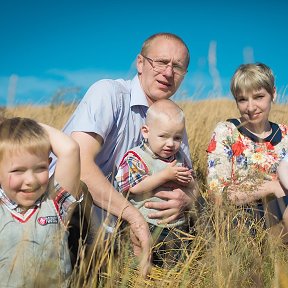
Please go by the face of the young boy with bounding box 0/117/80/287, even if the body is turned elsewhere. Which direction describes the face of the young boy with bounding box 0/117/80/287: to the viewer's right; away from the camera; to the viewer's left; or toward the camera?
toward the camera

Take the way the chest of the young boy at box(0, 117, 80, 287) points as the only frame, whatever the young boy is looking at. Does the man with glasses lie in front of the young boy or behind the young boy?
behind

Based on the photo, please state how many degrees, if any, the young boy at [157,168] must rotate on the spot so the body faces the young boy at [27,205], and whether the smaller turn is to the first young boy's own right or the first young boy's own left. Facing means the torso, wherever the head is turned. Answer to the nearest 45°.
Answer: approximately 90° to the first young boy's own right

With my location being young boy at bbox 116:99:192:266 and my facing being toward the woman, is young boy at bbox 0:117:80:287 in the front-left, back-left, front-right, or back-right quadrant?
back-right

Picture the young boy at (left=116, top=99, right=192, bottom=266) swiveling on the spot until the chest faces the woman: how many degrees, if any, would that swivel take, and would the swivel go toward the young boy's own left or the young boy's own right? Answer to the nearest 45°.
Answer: approximately 90° to the young boy's own left

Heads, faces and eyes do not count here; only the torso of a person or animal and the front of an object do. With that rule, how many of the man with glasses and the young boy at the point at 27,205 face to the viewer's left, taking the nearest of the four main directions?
0

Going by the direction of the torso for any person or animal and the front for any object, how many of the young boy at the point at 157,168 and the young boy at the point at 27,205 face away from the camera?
0

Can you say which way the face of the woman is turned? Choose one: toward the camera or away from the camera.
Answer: toward the camera

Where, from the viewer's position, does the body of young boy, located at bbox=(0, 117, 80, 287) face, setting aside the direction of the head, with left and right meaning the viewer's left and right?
facing the viewer

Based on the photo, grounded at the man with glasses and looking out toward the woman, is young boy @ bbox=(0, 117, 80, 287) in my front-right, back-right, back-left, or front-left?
back-right

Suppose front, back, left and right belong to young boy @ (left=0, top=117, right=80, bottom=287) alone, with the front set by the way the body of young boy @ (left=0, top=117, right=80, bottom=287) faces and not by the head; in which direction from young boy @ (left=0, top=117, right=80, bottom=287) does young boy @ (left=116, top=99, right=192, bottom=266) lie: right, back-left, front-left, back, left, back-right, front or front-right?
back-left

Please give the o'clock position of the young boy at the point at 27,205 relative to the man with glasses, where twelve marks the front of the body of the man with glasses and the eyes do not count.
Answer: The young boy is roughly at 2 o'clock from the man with glasses.

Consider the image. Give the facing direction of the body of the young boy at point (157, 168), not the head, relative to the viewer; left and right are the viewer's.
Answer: facing the viewer and to the right of the viewer
